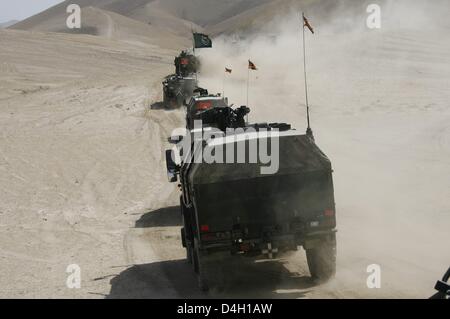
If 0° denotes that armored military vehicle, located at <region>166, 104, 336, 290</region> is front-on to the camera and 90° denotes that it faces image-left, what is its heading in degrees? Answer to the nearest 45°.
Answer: approximately 180°

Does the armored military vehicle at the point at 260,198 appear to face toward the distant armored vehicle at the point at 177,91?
yes

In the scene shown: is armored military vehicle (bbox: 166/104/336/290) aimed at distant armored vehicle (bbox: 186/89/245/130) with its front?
yes
